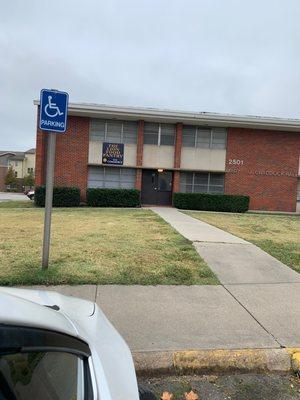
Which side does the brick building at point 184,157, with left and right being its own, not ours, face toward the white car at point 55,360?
front

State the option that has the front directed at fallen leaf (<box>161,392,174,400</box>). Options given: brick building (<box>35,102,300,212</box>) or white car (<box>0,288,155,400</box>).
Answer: the brick building

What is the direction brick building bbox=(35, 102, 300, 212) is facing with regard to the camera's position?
facing the viewer

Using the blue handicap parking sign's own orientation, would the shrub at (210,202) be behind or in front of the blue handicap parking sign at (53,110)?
behind

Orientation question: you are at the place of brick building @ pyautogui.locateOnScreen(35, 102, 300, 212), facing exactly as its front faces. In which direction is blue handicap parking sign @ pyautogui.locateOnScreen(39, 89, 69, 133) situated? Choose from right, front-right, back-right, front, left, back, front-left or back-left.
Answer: front

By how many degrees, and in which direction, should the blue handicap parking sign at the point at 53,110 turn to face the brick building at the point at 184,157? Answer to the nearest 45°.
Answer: approximately 135° to its left

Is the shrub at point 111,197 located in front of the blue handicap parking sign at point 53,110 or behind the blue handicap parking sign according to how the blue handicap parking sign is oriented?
behind

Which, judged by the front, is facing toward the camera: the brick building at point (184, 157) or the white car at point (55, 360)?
the brick building

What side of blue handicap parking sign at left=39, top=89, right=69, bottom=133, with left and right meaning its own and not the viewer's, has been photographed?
front

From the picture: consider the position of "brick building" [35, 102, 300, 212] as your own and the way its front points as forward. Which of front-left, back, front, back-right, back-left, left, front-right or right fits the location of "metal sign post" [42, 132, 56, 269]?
front

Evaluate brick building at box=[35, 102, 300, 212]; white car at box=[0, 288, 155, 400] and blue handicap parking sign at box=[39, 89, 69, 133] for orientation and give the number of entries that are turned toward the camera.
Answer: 2

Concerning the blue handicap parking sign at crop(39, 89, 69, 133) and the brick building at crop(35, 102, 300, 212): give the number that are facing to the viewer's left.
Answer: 0

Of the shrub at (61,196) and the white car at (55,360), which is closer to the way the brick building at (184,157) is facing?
the white car
